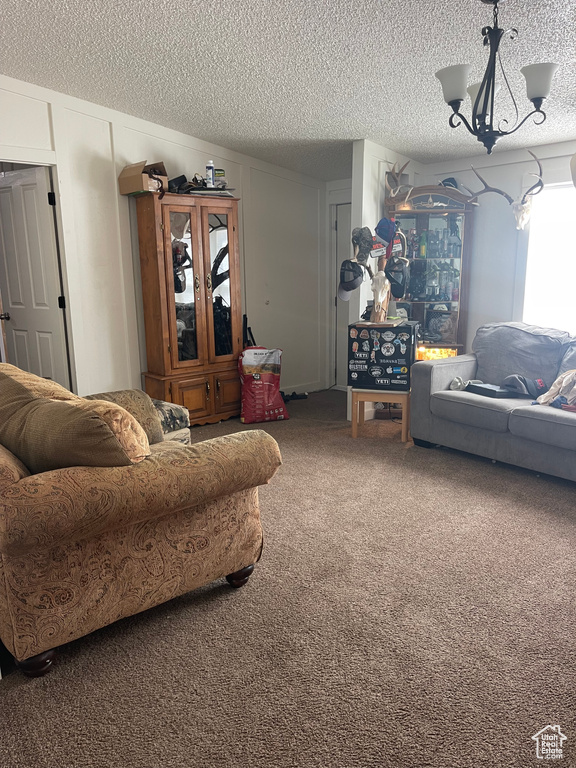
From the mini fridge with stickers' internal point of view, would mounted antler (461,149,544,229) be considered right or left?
on its left

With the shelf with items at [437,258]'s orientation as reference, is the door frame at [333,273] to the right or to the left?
on its right

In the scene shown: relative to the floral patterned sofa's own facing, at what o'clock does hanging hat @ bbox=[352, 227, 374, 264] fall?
The hanging hat is roughly at 12 o'clock from the floral patterned sofa.

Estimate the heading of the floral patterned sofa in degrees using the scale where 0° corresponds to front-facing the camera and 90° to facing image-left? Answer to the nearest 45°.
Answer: approximately 225°

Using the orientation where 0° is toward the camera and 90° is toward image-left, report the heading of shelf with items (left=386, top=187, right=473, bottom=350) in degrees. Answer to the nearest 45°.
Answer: approximately 0°

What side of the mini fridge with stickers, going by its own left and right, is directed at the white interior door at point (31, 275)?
right

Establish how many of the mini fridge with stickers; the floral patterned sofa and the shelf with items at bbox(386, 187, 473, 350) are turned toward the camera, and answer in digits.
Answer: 2

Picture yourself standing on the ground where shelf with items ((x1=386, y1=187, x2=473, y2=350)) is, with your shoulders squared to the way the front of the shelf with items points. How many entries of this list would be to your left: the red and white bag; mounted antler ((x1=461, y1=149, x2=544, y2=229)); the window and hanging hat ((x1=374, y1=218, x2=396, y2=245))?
2

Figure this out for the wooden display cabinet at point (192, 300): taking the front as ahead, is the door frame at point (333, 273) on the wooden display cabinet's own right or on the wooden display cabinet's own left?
on the wooden display cabinet's own left
